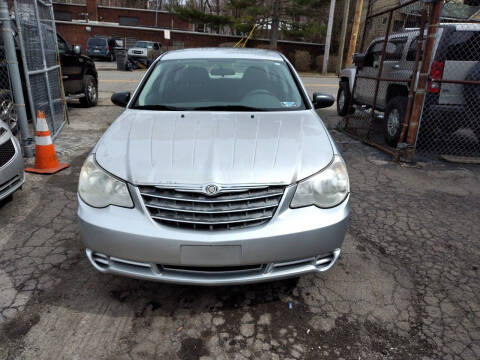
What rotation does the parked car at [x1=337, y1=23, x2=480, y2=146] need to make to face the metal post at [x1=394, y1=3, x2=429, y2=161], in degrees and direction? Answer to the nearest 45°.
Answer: approximately 90° to its left

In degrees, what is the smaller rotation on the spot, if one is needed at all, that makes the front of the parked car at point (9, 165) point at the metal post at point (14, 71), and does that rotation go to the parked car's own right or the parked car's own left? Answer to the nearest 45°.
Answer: approximately 135° to the parked car's own left

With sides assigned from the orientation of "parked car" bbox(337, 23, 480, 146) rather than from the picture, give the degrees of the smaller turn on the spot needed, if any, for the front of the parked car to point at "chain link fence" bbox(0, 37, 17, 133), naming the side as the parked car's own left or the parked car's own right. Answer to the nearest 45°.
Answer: approximately 45° to the parked car's own left

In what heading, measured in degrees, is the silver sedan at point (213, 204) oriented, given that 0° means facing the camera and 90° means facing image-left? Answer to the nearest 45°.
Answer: approximately 0°

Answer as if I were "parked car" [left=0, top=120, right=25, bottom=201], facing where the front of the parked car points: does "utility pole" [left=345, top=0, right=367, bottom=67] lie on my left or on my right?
on my left

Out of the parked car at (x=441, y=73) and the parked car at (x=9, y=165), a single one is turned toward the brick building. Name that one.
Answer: the parked car at (x=441, y=73)

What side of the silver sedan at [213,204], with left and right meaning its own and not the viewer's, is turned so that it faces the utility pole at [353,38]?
back

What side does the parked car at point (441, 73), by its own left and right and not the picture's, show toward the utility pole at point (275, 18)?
front

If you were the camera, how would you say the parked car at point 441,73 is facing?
facing away from the viewer and to the left of the viewer

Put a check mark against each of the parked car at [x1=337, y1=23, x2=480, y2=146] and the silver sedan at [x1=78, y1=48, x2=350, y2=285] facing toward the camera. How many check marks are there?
1

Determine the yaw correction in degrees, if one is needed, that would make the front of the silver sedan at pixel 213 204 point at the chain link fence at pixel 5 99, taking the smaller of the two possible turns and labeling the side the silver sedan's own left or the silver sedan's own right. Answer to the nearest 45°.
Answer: approximately 135° to the silver sedan's own right

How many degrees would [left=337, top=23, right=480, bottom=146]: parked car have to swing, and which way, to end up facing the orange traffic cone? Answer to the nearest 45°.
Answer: approximately 90° to its left

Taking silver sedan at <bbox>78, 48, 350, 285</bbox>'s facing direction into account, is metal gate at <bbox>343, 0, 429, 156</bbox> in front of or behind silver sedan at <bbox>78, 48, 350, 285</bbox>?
behind

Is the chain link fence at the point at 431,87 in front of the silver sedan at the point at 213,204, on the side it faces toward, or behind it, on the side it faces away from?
behind
